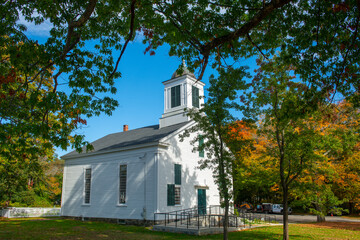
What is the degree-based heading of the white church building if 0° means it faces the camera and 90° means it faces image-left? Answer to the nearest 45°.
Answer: approximately 315°

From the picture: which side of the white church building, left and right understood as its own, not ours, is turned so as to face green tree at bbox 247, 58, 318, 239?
front
